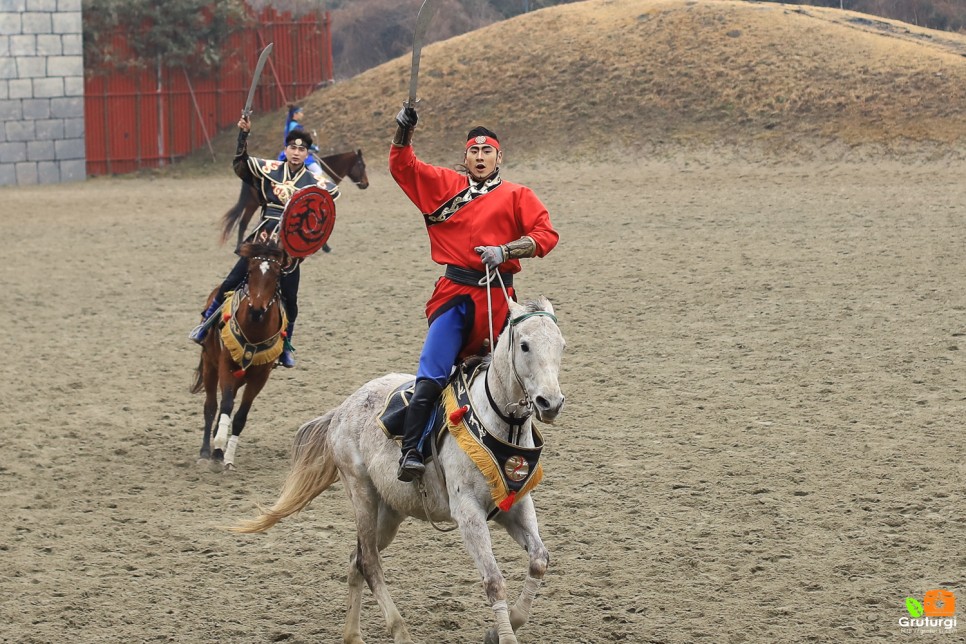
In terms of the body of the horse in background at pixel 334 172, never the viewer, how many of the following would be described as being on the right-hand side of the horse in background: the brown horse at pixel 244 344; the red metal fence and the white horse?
2

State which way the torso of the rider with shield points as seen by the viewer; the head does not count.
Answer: toward the camera

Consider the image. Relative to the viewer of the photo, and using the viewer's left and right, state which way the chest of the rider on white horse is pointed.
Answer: facing the viewer and to the right of the viewer

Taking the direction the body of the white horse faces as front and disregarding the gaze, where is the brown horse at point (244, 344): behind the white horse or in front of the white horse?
behind

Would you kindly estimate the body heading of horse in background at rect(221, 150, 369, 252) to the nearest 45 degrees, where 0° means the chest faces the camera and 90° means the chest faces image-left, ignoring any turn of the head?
approximately 270°

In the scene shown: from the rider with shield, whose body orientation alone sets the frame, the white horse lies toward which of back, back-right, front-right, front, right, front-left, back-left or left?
front

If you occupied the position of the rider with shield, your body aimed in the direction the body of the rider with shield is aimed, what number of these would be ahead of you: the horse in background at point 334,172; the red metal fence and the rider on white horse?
1

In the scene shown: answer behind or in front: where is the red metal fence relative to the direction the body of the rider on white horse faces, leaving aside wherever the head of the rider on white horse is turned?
behind

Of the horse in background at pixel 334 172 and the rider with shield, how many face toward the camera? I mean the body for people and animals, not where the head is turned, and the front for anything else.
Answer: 1

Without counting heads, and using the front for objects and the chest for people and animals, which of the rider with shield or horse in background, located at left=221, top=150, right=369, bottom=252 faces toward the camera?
the rider with shield

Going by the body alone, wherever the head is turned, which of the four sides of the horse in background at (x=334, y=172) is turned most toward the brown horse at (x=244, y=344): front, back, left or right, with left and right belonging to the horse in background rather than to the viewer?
right
